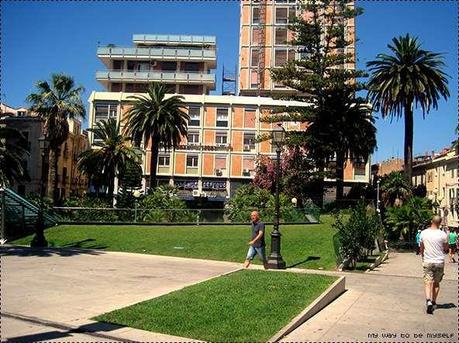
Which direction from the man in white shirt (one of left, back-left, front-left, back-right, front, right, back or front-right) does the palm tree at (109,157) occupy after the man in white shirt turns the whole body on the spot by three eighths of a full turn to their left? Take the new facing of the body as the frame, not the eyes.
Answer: right

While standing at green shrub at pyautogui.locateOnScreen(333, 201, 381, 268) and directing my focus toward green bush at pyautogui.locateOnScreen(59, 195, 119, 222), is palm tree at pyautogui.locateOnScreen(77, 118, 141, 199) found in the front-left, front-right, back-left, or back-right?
front-right

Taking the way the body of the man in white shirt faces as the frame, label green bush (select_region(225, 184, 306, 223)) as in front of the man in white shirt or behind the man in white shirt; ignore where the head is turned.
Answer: in front

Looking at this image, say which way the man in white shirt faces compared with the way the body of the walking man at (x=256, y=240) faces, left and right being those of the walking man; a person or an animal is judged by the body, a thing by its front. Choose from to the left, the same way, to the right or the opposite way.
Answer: to the right

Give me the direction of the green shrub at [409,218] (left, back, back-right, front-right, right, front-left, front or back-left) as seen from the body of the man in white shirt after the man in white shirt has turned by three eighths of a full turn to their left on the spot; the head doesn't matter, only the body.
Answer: back-right

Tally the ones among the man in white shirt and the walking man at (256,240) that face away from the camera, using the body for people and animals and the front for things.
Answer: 1

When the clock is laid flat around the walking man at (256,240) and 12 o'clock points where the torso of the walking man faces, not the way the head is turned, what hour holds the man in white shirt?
The man in white shirt is roughly at 8 o'clock from the walking man.

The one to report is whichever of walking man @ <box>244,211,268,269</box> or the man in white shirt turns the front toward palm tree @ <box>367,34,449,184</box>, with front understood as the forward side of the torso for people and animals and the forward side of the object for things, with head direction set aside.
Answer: the man in white shirt

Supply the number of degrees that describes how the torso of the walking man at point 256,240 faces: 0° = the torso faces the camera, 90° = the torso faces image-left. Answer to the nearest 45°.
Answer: approximately 90°

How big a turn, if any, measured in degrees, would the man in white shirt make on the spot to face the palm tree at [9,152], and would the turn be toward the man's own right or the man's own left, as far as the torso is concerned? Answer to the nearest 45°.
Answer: approximately 45° to the man's own left

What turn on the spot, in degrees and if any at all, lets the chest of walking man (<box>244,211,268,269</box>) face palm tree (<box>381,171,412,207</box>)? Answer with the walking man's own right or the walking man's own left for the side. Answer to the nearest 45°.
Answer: approximately 90° to the walking man's own right

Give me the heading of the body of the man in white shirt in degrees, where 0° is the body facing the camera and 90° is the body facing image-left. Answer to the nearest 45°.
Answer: approximately 180°

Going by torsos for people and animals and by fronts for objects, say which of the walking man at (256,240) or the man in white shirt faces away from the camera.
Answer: the man in white shirt

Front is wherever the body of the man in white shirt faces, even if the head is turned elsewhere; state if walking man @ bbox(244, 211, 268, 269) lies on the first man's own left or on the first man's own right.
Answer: on the first man's own left
